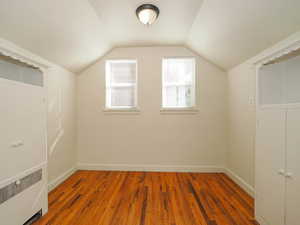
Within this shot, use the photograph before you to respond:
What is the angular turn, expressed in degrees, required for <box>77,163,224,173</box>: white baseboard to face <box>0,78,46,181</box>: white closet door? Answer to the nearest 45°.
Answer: approximately 45° to its right

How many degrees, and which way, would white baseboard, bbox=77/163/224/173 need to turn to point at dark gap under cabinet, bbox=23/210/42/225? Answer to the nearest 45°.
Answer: approximately 45° to its right

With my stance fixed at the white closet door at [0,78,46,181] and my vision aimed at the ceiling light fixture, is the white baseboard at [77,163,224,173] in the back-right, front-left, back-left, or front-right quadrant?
front-left

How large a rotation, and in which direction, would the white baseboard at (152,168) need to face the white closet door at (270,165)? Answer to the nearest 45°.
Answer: approximately 45° to its left

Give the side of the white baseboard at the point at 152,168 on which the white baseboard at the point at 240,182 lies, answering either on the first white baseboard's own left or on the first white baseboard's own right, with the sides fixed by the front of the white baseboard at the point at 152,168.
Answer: on the first white baseboard's own left

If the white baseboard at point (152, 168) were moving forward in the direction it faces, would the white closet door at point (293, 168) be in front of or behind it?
in front

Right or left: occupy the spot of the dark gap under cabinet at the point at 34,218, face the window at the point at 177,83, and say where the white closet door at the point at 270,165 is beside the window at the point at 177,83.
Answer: right

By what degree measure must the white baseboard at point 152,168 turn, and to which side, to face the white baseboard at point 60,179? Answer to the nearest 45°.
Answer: approximately 90° to its right

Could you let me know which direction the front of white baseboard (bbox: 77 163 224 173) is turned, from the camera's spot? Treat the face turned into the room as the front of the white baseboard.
facing the viewer
